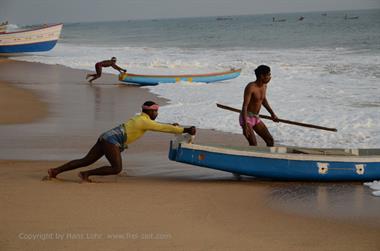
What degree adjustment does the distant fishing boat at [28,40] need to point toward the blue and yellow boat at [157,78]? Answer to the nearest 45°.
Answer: approximately 90° to its right

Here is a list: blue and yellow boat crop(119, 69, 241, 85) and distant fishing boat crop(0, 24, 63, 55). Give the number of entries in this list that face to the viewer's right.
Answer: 2

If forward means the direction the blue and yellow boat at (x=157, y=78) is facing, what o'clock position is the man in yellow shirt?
The man in yellow shirt is roughly at 3 o'clock from the blue and yellow boat.

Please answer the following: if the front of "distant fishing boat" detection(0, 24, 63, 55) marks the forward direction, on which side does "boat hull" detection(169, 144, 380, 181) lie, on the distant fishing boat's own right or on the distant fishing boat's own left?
on the distant fishing boat's own right

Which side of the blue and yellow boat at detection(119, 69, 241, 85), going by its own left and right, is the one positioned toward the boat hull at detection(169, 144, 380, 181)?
right

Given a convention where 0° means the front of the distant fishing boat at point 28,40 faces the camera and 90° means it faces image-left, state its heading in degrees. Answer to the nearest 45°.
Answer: approximately 270°

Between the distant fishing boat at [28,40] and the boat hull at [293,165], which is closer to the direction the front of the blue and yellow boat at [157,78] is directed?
the boat hull

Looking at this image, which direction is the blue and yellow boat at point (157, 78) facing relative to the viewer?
to the viewer's right

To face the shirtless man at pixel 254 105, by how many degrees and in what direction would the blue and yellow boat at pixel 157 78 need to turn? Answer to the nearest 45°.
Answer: approximately 90° to its right

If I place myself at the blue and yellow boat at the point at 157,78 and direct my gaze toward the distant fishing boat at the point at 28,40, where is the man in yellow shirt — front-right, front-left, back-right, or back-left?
back-left

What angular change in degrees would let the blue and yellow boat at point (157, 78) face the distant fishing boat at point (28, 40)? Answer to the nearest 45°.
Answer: approximately 135° to its left
